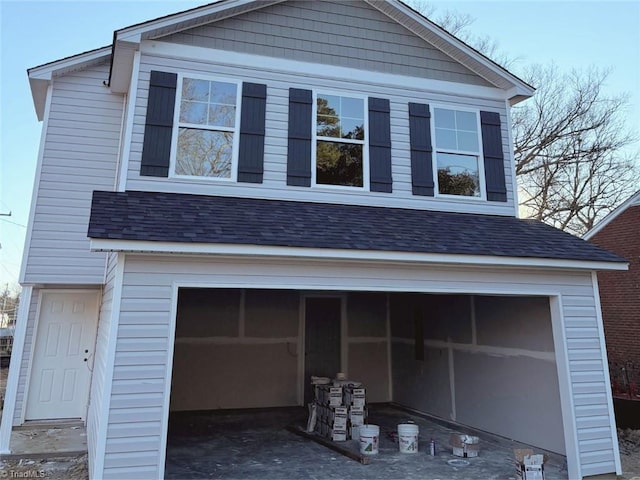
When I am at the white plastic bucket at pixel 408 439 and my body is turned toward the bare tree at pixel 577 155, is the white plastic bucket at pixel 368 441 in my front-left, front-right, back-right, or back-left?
back-left

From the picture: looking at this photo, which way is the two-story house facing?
toward the camera

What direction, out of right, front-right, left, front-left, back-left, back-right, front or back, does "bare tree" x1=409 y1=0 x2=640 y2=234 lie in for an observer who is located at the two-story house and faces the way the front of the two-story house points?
back-left
